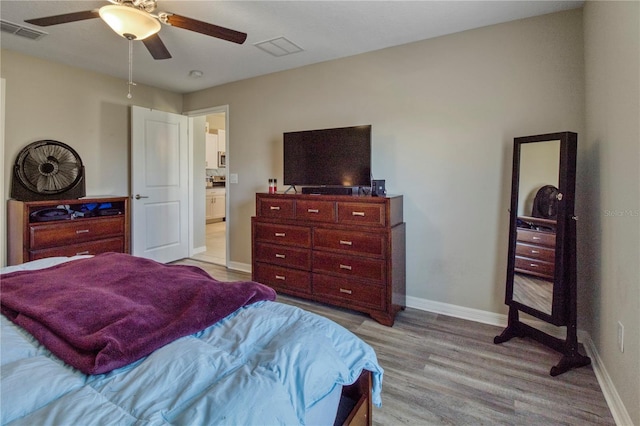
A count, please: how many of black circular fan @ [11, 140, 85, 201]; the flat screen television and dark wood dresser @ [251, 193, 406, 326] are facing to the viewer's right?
0

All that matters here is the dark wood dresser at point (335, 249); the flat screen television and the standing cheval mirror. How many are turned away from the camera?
0

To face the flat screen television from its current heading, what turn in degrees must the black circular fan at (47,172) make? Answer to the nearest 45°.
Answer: approximately 45° to its left

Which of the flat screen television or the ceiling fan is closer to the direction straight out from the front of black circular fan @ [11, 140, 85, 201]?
the ceiling fan

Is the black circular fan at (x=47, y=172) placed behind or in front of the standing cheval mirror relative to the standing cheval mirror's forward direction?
in front

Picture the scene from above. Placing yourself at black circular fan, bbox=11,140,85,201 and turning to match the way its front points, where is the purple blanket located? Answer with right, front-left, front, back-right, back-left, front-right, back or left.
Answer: front

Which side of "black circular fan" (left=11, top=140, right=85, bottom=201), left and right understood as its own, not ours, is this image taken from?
front

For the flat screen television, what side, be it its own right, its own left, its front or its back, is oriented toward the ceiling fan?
front

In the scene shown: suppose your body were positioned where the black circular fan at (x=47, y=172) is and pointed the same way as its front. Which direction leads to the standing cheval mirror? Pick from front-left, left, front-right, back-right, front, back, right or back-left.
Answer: front-left

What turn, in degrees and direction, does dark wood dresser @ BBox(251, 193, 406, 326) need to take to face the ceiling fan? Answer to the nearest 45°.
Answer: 0° — it already faces it

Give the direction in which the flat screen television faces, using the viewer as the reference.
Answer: facing the viewer and to the left of the viewer
